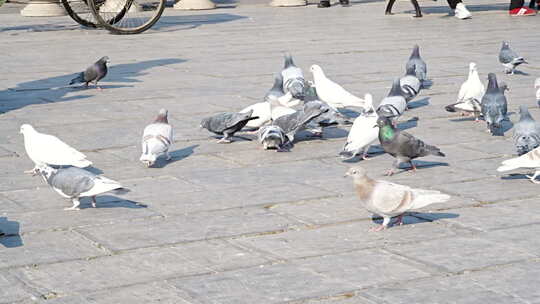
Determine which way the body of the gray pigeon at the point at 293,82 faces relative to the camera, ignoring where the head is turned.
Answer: away from the camera

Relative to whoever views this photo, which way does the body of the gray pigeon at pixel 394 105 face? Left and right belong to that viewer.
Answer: facing away from the viewer and to the right of the viewer

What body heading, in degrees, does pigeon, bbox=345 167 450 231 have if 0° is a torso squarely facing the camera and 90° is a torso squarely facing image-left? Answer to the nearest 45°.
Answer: approximately 90°

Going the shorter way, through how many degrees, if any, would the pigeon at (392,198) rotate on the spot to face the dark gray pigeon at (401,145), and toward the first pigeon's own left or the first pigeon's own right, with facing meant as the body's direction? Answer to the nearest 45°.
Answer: approximately 90° to the first pigeon's own right

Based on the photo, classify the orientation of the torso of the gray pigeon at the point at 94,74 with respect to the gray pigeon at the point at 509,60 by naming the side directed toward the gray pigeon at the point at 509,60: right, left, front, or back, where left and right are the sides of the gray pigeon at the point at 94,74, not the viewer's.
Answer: front

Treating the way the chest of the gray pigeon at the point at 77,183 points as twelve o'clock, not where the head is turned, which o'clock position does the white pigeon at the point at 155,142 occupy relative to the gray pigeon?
The white pigeon is roughly at 4 o'clock from the gray pigeon.

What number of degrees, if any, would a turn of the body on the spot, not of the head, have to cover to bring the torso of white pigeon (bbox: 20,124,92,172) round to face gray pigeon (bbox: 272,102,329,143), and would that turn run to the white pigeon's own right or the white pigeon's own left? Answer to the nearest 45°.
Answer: approximately 180°

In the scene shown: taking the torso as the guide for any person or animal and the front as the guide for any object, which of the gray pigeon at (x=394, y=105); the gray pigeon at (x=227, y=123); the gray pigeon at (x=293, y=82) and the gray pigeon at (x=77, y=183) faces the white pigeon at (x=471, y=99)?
the gray pigeon at (x=394, y=105)

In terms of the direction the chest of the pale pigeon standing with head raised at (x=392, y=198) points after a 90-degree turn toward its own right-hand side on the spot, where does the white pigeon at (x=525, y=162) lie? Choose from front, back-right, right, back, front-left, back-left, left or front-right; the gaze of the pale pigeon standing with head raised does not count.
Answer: front-right

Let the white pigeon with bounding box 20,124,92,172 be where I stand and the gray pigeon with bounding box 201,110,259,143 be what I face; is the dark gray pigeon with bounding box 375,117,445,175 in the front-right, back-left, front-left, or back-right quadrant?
front-right

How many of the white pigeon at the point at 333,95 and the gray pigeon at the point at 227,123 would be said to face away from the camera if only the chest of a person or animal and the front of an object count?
0
